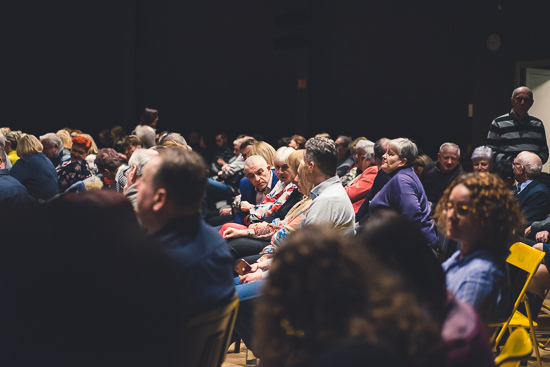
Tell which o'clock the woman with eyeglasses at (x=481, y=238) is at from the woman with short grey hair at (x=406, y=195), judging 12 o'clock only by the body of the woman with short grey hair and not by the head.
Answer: The woman with eyeglasses is roughly at 9 o'clock from the woman with short grey hair.

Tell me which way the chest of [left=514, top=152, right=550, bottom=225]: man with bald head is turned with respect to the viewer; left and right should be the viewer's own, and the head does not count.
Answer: facing to the left of the viewer

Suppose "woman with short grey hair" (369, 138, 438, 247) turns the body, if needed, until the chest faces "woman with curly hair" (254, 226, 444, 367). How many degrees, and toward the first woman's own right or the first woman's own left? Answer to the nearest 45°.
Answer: approximately 90° to the first woman's own left

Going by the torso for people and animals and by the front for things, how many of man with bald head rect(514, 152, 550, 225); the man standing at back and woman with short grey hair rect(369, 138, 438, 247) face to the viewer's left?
2

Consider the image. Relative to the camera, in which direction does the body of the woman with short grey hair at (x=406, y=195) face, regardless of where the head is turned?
to the viewer's left

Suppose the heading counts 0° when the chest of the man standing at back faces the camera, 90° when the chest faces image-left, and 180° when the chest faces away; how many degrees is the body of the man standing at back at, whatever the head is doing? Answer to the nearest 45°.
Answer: approximately 0°

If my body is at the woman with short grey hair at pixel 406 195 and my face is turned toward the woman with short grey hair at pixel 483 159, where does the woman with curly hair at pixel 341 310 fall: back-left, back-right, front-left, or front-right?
back-right

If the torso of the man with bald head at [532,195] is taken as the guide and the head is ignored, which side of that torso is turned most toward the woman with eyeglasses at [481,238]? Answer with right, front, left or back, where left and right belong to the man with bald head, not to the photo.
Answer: left

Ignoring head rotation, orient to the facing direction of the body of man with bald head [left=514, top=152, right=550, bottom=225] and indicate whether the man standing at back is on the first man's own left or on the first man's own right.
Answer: on the first man's own right

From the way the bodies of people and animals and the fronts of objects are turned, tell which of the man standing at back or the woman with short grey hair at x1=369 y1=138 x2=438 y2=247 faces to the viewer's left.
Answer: the woman with short grey hair
